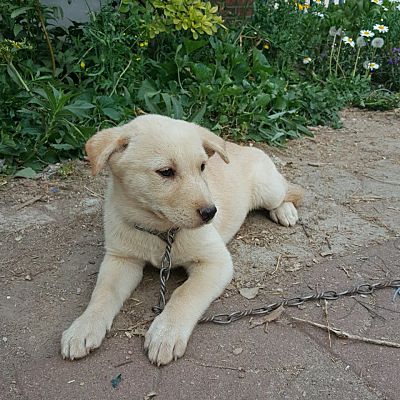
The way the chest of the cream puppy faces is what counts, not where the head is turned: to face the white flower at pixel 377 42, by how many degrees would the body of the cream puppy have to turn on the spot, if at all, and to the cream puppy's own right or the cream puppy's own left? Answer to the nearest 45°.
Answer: approximately 180°

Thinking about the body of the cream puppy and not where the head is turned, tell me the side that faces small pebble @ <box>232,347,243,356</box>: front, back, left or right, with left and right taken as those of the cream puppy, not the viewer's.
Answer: left

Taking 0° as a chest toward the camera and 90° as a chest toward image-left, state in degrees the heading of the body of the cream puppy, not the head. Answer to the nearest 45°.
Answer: approximately 45°

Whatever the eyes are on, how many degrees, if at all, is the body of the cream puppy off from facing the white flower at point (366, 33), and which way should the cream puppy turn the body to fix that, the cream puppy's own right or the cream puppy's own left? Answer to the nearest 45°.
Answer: approximately 180°

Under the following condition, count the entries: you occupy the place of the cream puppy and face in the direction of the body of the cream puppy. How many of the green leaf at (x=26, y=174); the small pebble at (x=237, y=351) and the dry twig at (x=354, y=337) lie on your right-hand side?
1

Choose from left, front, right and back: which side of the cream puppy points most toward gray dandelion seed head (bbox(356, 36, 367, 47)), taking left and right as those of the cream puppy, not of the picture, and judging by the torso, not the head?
back

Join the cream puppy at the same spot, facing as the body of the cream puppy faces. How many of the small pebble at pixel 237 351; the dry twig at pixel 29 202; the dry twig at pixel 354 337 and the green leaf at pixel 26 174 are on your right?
2

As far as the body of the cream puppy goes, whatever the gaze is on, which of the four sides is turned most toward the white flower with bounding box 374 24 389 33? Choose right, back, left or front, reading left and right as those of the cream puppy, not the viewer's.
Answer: back

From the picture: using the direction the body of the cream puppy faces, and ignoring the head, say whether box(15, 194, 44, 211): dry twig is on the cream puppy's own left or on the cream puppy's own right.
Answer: on the cream puppy's own right
